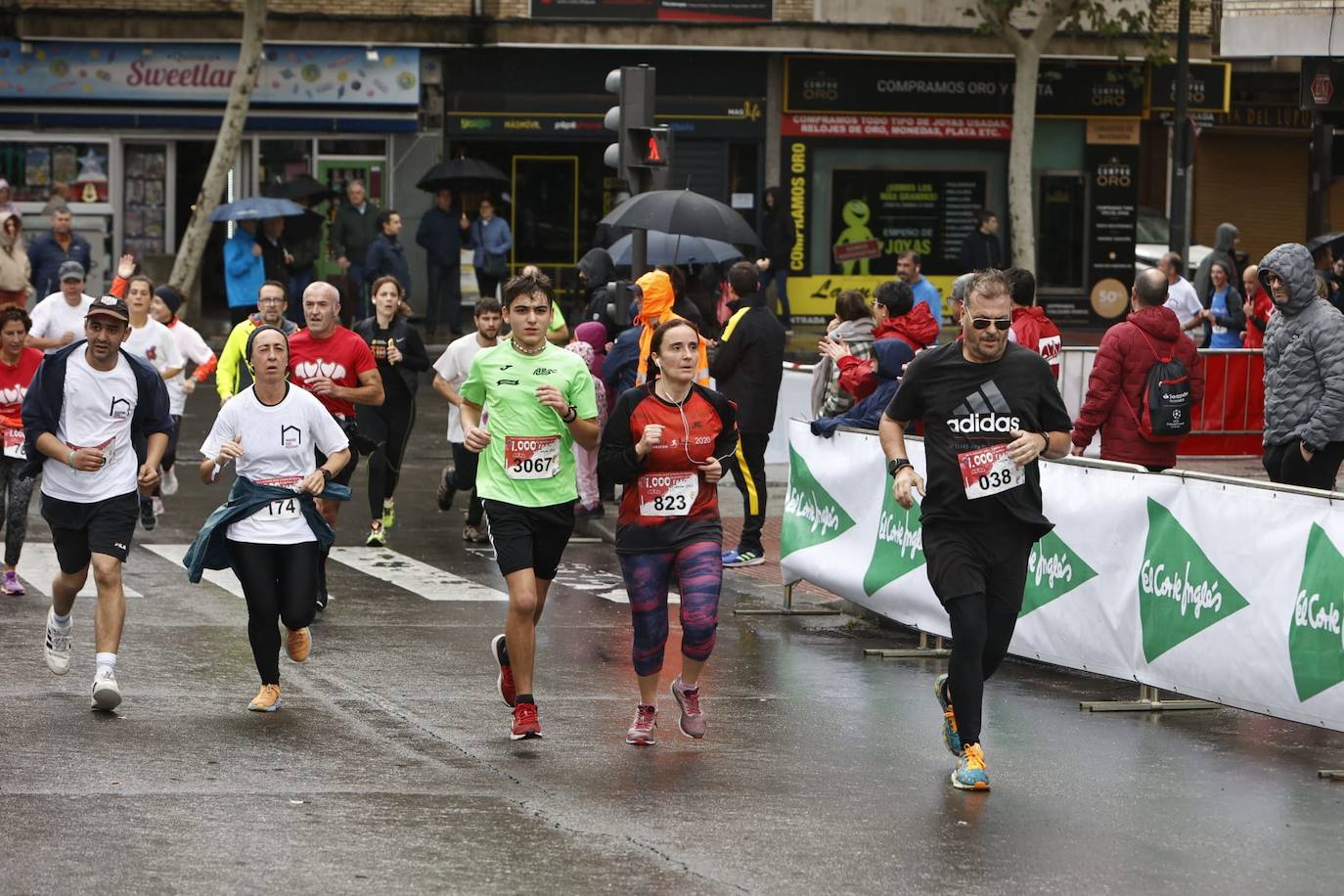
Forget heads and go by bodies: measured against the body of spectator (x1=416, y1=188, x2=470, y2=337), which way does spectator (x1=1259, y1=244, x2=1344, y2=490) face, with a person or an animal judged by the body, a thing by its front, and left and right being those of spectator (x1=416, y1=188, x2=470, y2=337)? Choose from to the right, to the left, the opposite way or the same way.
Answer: to the right

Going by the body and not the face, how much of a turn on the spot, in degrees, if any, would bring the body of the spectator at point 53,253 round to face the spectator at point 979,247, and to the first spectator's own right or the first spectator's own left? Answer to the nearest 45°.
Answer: approximately 90° to the first spectator's own left

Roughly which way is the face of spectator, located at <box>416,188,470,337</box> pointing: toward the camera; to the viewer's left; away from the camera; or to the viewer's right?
toward the camera

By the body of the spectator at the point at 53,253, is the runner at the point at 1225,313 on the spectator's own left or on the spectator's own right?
on the spectator's own left

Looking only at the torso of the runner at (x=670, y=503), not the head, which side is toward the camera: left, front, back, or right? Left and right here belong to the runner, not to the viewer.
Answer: front

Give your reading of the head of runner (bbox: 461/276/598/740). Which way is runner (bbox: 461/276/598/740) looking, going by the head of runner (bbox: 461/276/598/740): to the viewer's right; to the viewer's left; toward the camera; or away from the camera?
toward the camera

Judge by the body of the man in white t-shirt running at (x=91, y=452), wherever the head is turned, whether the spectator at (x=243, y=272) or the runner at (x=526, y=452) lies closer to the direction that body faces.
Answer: the runner

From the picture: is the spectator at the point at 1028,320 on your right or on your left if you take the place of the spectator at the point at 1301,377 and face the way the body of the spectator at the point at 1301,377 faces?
on your right

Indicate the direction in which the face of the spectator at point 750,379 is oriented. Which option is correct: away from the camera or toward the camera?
away from the camera

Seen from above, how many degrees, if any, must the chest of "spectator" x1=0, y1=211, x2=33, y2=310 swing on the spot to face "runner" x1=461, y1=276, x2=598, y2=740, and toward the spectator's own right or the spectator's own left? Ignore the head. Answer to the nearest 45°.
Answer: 0° — they already face them

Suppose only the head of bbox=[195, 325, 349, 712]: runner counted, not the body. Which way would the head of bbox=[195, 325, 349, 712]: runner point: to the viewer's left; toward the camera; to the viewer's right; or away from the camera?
toward the camera

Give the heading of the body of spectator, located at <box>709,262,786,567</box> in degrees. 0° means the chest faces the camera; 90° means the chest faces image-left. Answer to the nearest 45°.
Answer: approximately 135°

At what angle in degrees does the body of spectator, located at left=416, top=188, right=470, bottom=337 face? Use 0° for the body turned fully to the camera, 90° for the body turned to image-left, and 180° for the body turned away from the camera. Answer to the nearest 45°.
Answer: approximately 0°

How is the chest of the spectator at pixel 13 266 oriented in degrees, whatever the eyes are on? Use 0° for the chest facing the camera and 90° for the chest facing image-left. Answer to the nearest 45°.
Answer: approximately 0°

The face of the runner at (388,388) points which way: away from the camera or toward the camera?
toward the camera

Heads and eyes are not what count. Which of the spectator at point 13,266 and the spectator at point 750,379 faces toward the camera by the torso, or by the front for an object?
the spectator at point 13,266

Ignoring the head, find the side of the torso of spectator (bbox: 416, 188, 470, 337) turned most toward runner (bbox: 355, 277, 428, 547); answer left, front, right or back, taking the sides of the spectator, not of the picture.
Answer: front
